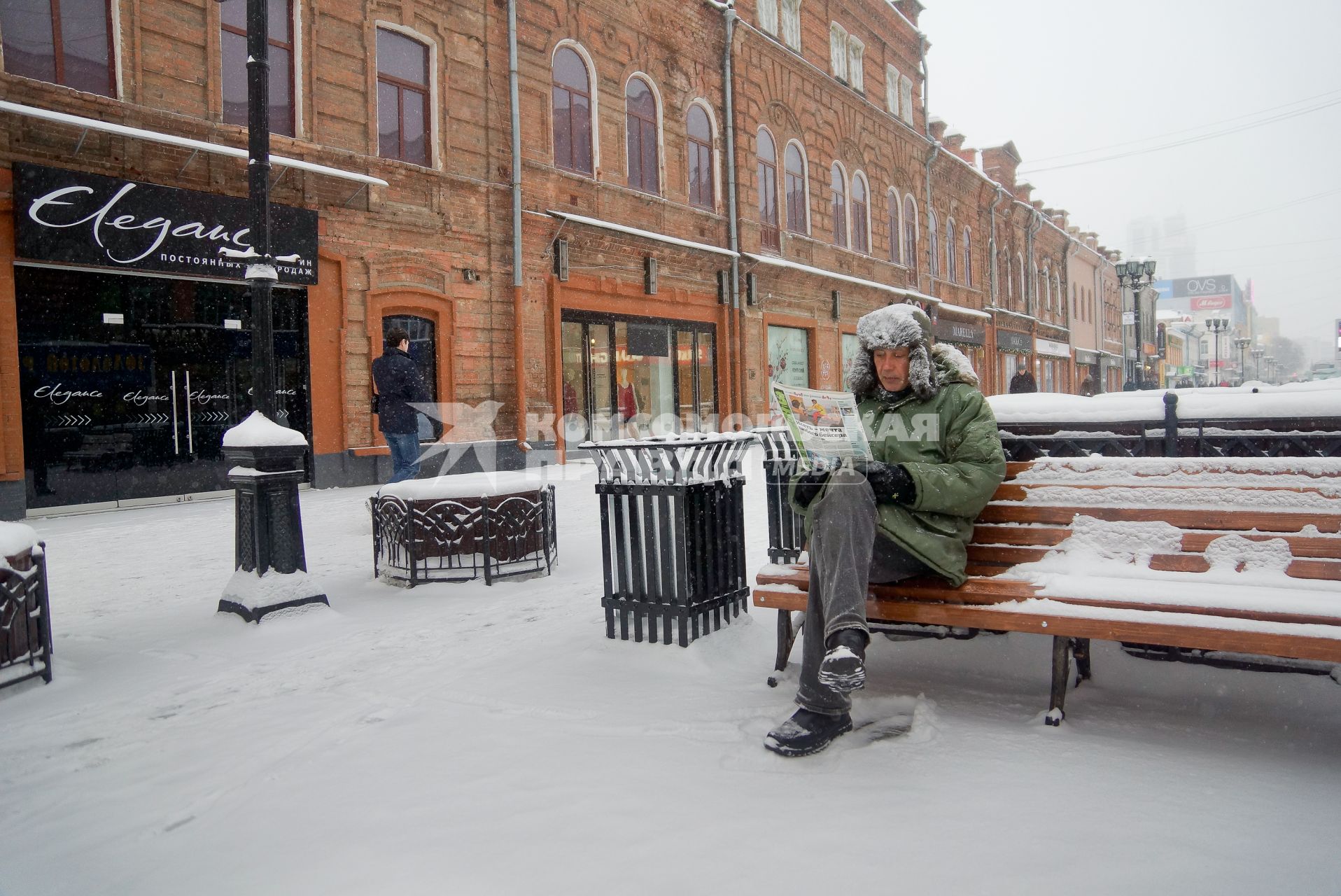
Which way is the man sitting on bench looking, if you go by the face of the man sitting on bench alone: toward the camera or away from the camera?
toward the camera

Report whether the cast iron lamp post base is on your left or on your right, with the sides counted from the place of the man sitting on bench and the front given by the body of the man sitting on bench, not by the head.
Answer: on your right

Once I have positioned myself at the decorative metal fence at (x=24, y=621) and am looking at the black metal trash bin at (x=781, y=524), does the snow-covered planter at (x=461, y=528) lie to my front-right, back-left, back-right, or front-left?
front-left

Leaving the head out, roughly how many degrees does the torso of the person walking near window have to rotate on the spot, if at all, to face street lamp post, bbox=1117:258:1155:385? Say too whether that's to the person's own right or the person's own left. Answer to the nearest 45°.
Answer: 0° — they already face it

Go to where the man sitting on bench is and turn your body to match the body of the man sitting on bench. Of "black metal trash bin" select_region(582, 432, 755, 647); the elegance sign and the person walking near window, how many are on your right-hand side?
3

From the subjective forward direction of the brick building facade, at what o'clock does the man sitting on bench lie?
The man sitting on bench is roughly at 1 o'clock from the brick building facade.

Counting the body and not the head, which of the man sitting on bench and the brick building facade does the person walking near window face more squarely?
the brick building facade

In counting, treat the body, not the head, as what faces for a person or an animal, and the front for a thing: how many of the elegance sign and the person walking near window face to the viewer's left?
0

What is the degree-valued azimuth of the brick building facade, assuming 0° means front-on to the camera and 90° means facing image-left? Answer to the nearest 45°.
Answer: approximately 315°

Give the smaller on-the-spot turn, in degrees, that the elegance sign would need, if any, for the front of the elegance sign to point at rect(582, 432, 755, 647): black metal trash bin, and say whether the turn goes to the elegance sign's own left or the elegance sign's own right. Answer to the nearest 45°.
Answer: approximately 45° to the elegance sign's own right

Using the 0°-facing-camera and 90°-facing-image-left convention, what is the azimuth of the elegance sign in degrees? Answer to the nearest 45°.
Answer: approximately 315°

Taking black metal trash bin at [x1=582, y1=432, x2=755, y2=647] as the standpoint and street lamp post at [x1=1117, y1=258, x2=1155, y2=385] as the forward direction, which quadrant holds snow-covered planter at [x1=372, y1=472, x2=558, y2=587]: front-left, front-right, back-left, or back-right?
front-left

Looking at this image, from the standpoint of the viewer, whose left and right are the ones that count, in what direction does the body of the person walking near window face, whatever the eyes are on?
facing away from the viewer and to the right of the viewer

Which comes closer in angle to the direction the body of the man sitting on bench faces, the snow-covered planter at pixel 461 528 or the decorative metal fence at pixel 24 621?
the decorative metal fence

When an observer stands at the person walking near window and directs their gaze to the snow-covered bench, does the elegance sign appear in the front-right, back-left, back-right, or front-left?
back-right
